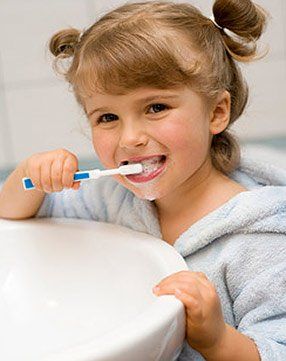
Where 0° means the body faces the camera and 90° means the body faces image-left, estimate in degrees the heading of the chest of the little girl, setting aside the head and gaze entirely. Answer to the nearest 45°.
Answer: approximately 45°
